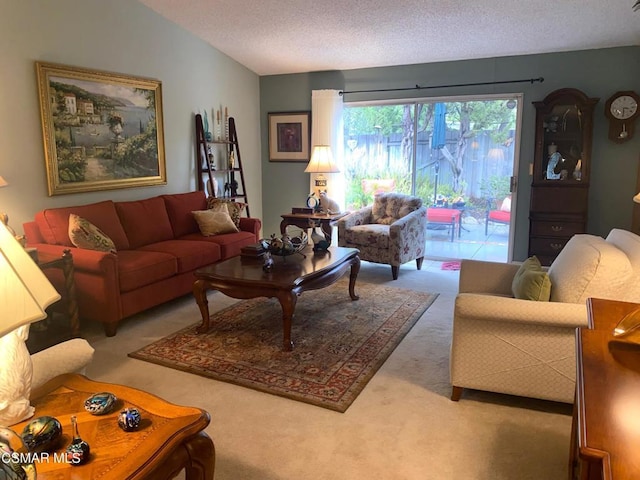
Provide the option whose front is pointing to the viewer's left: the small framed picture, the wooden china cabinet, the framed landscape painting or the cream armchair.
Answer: the cream armchair

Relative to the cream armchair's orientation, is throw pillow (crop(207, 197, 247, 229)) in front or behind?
in front

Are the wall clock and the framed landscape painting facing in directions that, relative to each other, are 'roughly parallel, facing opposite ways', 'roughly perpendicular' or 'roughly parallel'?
roughly perpendicular

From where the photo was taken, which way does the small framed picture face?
toward the camera

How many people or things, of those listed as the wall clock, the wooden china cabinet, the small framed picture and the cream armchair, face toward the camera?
3

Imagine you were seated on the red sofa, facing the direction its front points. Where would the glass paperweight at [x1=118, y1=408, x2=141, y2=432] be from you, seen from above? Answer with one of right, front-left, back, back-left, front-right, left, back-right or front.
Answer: front-right

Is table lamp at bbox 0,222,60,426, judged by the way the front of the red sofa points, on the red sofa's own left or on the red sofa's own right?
on the red sofa's own right

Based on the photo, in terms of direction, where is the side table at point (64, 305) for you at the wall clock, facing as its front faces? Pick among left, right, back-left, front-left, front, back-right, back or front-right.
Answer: front-right

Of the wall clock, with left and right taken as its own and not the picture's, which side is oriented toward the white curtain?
right

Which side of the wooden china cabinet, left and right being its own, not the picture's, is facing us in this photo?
front

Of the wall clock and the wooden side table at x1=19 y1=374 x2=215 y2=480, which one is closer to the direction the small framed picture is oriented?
the wooden side table

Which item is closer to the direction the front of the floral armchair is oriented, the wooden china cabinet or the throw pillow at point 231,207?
the throw pillow

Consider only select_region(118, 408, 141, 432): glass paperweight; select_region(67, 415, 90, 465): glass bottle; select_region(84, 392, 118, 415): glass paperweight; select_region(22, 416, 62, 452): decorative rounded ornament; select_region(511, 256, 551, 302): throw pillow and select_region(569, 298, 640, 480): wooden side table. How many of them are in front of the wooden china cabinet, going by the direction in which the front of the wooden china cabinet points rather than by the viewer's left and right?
6

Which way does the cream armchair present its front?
to the viewer's left

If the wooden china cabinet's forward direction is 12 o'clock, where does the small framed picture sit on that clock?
The small framed picture is roughly at 3 o'clock from the wooden china cabinet.

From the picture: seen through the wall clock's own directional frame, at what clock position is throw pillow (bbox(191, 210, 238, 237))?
The throw pillow is roughly at 2 o'clock from the wall clock.

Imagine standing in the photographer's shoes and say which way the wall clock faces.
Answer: facing the viewer

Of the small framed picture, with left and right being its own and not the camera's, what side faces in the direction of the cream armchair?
front

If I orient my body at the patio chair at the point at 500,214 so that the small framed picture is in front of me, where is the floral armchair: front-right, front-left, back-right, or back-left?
front-left
